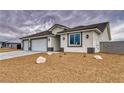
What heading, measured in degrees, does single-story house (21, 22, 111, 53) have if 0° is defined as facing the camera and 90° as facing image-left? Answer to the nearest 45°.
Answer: approximately 45°
